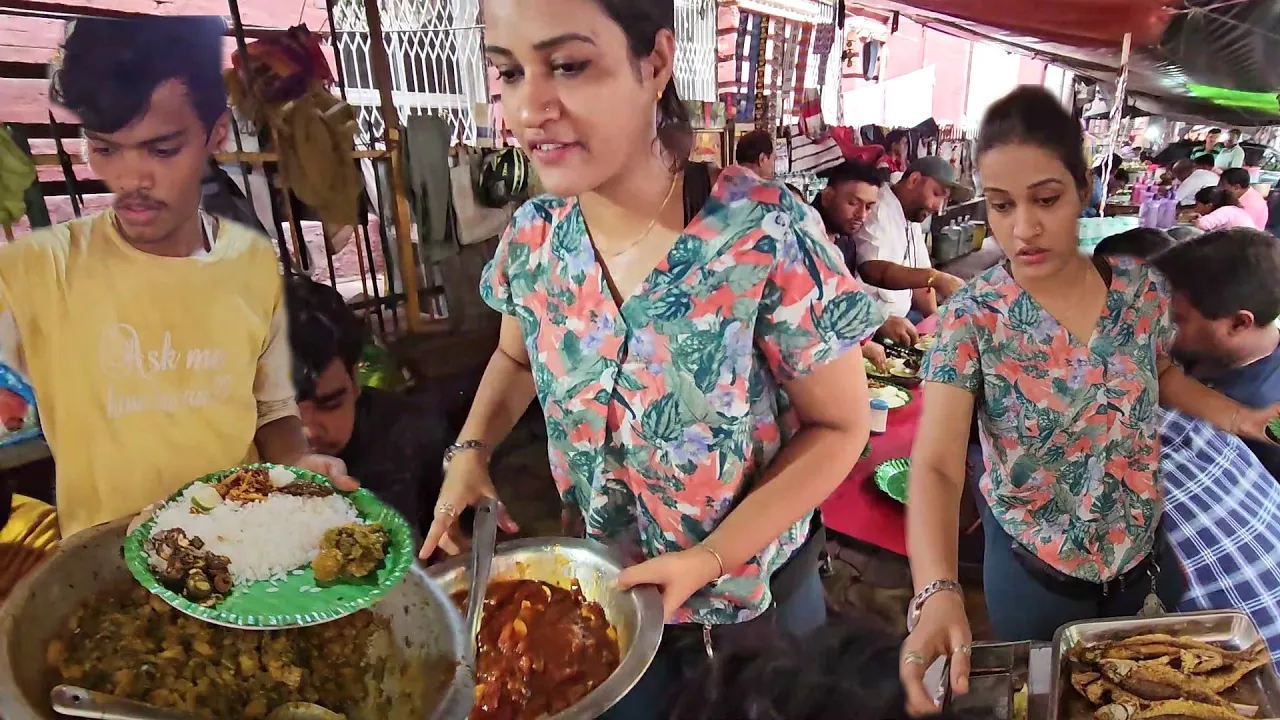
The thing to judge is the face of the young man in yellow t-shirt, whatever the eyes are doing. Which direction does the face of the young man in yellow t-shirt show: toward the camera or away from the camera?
toward the camera

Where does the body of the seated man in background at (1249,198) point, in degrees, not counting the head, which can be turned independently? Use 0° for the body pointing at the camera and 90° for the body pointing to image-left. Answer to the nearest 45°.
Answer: approximately 90°

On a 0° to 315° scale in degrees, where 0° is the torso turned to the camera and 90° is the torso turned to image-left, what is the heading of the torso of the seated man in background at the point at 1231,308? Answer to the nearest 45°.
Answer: approximately 90°

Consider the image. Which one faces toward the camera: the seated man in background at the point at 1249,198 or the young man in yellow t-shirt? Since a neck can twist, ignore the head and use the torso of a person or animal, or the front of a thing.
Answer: the young man in yellow t-shirt

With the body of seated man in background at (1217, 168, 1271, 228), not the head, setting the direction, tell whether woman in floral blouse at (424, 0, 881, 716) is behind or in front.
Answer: in front

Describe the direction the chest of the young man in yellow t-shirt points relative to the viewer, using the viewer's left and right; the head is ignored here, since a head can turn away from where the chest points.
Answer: facing the viewer
